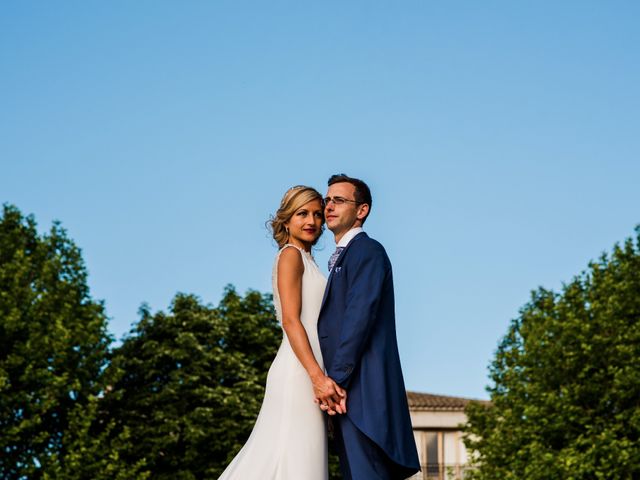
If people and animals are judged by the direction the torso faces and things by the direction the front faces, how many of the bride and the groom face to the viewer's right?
1

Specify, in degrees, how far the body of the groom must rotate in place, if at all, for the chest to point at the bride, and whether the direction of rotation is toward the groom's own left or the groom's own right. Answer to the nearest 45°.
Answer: approximately 45° to the groom's own right

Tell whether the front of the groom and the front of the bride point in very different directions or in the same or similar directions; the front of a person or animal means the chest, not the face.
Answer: very different directions

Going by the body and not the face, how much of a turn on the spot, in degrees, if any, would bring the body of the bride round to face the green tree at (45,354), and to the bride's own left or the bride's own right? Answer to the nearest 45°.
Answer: approximately 90° to the bride's own left

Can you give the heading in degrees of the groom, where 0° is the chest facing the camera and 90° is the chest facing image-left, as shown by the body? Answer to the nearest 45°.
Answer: approximately 90°

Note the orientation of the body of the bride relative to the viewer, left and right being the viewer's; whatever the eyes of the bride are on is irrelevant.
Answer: facing to the right of the viewer

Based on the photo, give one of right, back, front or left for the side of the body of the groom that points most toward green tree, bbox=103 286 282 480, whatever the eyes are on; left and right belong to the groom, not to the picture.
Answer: right

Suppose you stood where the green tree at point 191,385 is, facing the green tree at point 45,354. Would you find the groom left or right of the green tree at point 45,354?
left

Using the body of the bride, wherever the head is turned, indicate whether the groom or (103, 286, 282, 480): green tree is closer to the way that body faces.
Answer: the groom
